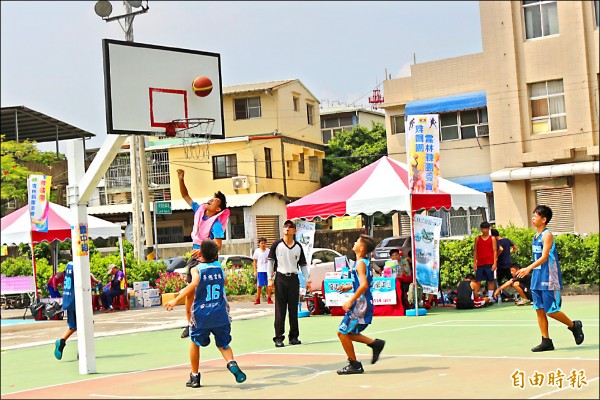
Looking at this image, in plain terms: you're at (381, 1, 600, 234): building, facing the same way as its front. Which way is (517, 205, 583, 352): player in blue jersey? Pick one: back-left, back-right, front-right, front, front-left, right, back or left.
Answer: front-left

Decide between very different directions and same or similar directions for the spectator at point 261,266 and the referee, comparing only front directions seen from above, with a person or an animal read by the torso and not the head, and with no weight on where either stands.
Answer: same or similar directions

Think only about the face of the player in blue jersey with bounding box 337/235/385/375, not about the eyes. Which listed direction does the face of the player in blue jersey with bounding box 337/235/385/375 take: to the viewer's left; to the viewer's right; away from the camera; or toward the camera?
to the viewer's left

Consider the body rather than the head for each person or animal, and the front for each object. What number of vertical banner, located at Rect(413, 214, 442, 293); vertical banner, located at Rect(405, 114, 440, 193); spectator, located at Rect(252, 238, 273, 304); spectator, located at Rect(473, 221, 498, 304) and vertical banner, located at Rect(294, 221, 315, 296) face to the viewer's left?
0

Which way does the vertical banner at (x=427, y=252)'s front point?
toward the camera

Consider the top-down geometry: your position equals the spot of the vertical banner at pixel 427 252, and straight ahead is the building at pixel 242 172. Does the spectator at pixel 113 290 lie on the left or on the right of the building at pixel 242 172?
left

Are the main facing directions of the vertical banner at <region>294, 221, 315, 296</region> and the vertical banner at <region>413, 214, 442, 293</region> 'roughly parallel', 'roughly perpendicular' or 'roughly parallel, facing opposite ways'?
roughly parallel

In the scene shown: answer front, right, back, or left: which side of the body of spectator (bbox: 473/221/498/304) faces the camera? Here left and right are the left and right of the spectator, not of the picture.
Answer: front

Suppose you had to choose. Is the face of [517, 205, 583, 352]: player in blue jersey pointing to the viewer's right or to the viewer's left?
to the viewer's left

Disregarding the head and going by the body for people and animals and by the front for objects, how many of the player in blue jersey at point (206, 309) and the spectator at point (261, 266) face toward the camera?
1

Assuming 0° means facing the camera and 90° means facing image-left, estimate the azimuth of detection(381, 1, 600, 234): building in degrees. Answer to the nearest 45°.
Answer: approximately 45°

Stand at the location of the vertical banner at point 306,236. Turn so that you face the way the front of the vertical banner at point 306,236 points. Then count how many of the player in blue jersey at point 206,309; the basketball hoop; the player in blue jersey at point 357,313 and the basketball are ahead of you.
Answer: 4

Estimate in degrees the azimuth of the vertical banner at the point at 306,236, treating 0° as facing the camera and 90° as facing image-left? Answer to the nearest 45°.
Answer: approximately 0°

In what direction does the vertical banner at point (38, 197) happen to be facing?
toward the camera

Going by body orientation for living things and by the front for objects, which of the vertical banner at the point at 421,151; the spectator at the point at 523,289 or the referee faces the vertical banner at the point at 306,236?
the spectator

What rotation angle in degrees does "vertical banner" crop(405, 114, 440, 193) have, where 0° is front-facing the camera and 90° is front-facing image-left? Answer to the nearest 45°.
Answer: approximately 0°

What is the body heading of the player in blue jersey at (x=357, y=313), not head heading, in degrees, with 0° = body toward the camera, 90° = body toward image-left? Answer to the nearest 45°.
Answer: approximately 90°

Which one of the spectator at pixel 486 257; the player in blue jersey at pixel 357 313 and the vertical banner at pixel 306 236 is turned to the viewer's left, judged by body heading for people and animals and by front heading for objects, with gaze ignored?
the player in blue jersey
